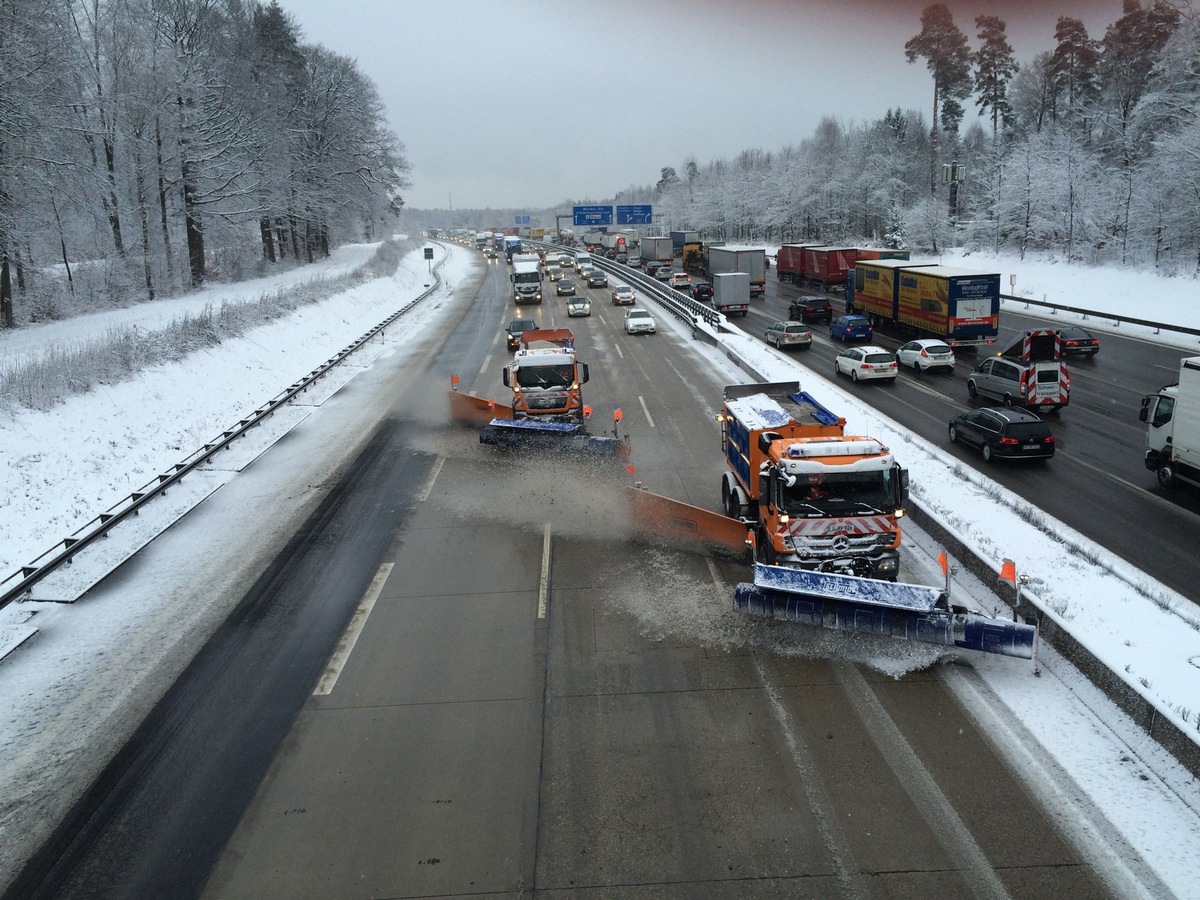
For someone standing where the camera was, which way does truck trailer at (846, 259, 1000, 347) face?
facing away from the viewer and to the left of the viewer

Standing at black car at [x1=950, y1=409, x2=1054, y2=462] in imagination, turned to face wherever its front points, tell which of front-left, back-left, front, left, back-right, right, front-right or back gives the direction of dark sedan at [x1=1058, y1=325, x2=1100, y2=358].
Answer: front-right

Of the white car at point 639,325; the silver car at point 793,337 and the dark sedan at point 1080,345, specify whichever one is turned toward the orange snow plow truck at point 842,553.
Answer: the white car

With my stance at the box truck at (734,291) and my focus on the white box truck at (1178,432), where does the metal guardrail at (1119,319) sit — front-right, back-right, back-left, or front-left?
front-left

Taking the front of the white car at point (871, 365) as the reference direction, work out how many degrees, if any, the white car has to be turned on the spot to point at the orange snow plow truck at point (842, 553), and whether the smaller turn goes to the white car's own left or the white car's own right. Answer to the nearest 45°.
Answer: approximately 135° to the white car's own left

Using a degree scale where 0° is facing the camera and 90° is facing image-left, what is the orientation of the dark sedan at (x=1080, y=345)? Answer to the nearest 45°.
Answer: approximately 135°

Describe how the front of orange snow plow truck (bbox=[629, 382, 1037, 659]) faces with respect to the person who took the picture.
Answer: facing the viewer

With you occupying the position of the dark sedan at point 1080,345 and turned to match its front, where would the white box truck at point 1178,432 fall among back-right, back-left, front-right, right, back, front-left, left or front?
back-left

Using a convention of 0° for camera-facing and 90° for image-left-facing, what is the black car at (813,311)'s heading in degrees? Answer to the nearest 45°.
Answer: approximately 135°

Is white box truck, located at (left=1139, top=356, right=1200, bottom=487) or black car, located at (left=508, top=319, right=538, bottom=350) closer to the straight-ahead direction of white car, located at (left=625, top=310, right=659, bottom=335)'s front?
the white box truck

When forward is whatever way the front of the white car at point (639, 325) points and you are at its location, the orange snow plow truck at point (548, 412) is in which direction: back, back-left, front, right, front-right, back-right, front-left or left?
front

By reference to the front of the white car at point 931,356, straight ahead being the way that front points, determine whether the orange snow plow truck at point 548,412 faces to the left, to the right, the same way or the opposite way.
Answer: the opposite way

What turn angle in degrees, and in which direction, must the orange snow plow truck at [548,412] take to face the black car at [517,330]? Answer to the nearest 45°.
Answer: approximately 180°

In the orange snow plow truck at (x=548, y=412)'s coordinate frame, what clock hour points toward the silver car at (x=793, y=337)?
The silver car is roughly at 7 o'clock from the orange snow plow truck.

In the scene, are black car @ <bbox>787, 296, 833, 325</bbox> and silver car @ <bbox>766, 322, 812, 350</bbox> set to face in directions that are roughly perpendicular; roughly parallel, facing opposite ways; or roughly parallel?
roughly parallel

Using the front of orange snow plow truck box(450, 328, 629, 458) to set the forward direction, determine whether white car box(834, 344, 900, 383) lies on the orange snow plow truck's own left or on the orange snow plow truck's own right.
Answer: on the orange snow plow truck's own left

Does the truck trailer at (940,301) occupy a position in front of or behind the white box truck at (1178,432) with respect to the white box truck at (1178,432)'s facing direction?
in front

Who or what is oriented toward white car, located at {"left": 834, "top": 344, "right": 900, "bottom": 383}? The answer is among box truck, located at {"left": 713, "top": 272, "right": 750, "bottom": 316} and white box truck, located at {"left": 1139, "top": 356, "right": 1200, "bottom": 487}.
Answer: the white box truck

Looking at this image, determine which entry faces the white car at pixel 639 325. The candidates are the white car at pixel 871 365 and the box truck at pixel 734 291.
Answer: the white car at pixel 871 365
